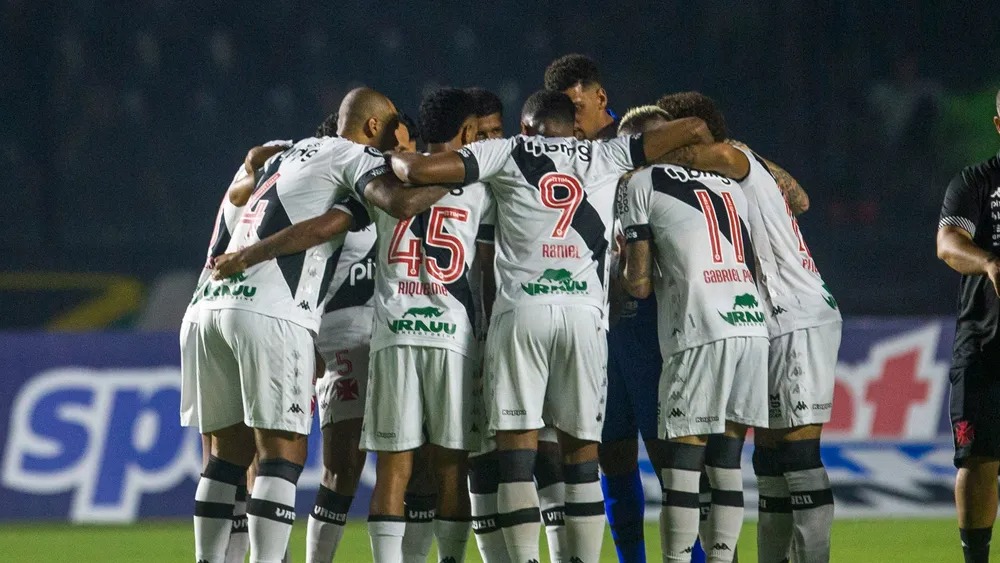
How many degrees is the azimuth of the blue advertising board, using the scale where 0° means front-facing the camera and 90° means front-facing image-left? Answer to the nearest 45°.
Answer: approximately 0°

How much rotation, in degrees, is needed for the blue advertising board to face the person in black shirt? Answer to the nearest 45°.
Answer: approximately 45° to its left
